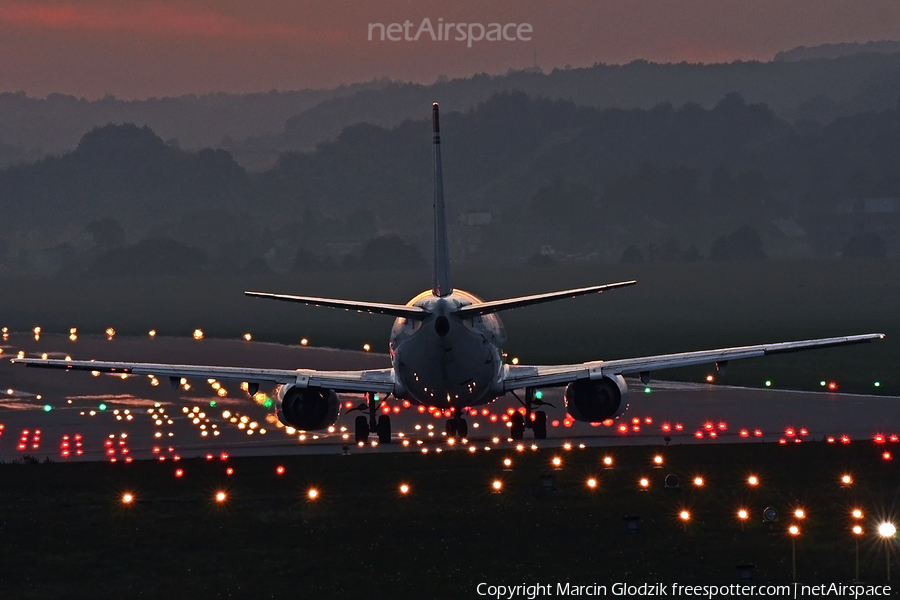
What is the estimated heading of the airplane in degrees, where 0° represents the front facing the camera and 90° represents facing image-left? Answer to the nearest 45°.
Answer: approximately 180°
